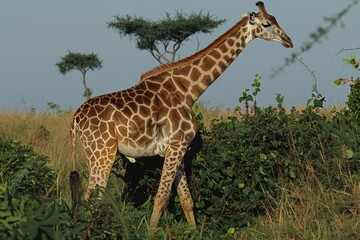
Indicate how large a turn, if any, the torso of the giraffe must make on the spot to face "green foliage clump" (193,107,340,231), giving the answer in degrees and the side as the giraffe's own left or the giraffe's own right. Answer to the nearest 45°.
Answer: approximately 45° to the giraffe's own left

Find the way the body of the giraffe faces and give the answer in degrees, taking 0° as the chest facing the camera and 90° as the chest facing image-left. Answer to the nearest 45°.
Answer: approximately 270°

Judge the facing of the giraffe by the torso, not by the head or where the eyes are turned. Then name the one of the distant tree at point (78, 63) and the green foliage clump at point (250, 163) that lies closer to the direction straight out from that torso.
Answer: the green foliage clump

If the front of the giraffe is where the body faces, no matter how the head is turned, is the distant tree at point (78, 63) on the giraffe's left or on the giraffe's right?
on the giraffe's left
